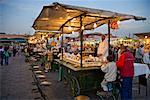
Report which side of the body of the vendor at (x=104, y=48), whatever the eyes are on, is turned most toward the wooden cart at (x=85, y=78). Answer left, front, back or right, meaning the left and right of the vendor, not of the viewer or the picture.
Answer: front

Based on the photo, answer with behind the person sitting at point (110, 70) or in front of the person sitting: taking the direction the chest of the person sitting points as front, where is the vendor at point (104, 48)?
in front

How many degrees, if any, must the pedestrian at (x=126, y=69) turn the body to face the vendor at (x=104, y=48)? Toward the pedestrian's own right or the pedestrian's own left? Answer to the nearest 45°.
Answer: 0° — they already face them

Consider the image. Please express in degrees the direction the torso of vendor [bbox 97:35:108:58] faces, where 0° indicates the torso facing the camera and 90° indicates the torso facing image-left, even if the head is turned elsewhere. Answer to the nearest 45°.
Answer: approximately 45°

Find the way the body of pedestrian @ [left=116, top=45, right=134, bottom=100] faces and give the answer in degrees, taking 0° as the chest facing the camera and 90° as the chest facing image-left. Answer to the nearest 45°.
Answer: approximately 135°

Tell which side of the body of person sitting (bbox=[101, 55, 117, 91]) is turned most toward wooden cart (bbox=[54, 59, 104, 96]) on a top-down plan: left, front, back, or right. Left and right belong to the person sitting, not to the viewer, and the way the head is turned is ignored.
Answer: front

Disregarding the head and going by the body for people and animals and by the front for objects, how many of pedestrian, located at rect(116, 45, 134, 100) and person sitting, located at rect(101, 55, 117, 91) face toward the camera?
0

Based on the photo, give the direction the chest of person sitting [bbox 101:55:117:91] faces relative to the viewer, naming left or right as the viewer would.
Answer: facing away from the viewer and to the left of the viewer
